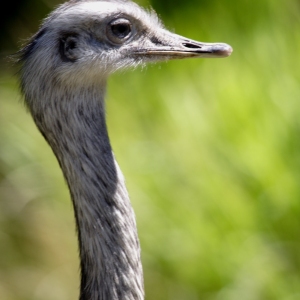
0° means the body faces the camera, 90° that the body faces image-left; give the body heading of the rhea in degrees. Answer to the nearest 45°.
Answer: approximately 270°
